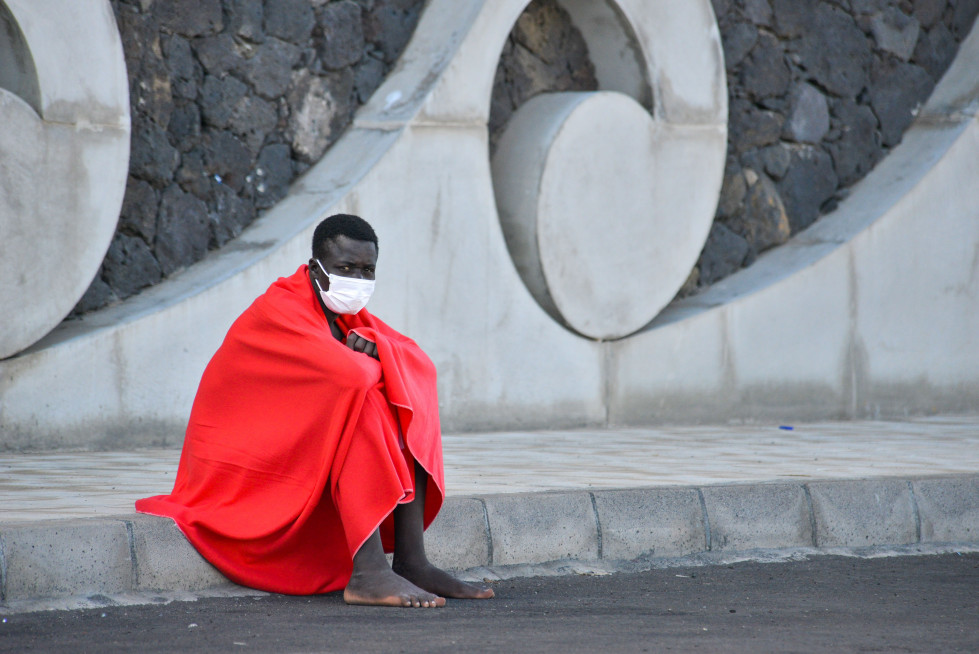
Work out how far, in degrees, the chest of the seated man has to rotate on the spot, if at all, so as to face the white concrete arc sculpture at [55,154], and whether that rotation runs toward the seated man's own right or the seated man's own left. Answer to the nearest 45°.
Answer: approximately 180°

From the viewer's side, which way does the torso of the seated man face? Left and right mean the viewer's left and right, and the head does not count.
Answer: facing the viewer and to the right of the viewer
